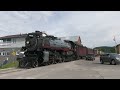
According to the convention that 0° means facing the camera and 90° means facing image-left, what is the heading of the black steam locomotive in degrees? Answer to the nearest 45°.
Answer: approximately 45°

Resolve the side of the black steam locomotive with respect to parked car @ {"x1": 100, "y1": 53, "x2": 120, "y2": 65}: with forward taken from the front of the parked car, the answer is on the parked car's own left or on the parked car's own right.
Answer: on the parked car's own right

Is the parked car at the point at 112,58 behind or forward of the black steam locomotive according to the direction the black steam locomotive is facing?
behind
